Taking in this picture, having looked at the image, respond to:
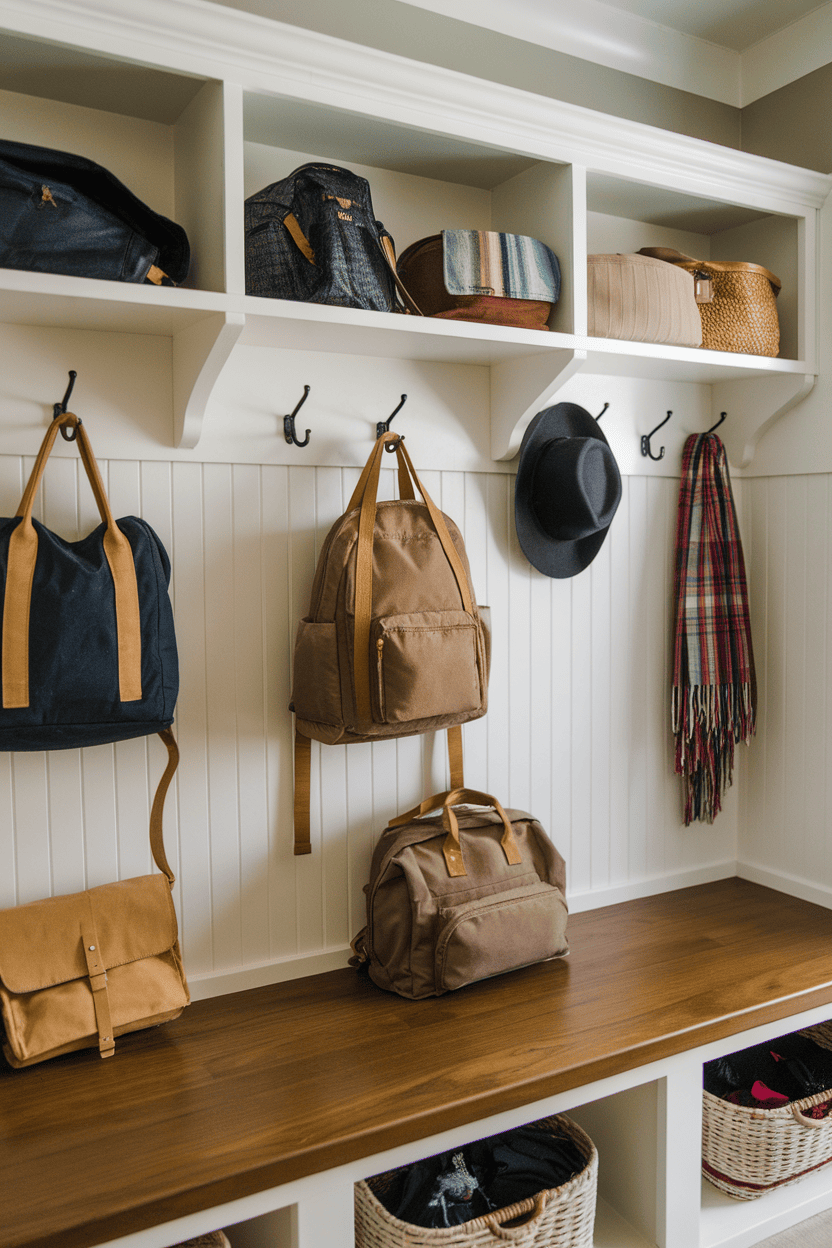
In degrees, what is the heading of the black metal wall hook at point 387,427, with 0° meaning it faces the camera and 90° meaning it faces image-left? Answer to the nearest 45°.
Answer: approximately 315°

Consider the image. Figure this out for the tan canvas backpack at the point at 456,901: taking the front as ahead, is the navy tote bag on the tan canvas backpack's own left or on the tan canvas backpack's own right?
on the tan canvas backpack's own right

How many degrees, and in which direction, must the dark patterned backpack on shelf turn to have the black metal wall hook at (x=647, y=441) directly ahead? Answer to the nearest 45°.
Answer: approximately 90° to its left

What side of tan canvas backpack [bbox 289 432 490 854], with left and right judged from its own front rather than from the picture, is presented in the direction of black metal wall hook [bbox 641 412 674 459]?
left

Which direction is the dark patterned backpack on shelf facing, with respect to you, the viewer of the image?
facing the viewer and to the right of the viewer
